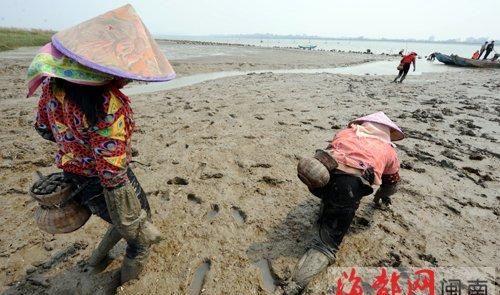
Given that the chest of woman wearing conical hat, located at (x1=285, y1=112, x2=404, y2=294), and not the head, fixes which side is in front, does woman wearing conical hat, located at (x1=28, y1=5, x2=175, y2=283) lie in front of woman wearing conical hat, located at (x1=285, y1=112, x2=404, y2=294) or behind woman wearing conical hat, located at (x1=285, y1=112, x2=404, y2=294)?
behind

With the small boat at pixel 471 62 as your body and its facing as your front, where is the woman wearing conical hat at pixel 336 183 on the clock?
The woman wearing conical hat is roughly at 9 o'clock from the small boat.

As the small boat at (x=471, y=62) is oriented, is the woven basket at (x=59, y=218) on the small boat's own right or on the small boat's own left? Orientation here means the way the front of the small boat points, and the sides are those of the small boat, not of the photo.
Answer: on the small boat's own left

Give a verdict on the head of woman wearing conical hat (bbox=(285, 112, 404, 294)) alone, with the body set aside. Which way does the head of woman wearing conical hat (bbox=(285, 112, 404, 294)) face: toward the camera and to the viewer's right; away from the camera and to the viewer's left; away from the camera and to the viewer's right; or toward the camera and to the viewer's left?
away from the camera and to the viewer's right

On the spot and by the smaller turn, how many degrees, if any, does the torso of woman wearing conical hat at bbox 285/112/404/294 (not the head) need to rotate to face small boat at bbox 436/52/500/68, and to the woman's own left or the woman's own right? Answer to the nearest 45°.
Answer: approximately 45° to the woman's own left

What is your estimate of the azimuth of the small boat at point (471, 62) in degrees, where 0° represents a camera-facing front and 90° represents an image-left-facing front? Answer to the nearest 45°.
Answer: approximately 90°

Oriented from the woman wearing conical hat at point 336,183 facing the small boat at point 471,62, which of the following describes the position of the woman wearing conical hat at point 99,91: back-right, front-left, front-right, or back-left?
back-left

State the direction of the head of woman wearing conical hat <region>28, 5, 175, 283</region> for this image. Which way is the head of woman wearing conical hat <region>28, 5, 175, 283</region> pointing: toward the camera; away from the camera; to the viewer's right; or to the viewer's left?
away from the camera

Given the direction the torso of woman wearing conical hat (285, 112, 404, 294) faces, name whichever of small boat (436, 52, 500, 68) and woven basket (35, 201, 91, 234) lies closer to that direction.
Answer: the small boat

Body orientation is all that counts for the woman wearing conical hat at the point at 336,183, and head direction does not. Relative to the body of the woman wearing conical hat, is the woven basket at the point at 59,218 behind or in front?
behind

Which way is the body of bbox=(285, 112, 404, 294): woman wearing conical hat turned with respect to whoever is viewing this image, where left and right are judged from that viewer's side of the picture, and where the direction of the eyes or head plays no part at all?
facing away from the viewer and to the right of the viewer
